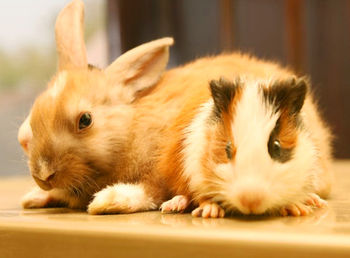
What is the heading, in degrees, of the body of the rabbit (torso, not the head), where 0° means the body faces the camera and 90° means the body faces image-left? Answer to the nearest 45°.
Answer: approximately 45°

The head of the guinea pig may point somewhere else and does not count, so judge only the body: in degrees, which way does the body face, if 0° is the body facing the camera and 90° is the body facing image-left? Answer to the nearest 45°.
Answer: approximately 0°

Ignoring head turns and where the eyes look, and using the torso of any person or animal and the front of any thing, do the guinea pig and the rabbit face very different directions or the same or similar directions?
same or similar directions

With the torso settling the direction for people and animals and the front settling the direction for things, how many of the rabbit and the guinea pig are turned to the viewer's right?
0
